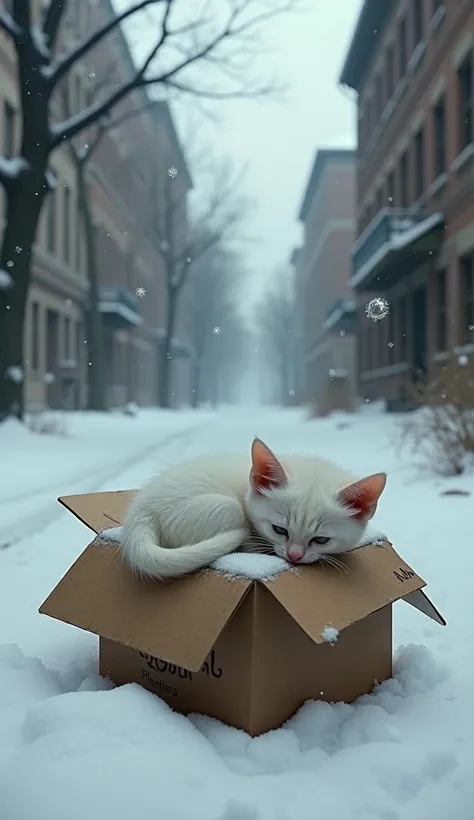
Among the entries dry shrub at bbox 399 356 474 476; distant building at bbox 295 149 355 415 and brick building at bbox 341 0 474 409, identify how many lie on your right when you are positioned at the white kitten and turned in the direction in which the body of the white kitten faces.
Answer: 0

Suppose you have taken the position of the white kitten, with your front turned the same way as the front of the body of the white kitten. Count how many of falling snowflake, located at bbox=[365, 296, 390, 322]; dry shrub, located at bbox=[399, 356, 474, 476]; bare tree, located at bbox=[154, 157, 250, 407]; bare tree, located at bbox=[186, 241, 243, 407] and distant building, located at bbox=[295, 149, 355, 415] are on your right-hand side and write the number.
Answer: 0

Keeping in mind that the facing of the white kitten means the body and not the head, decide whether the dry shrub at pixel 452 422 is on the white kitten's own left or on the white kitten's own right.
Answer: on the white kitten's own left

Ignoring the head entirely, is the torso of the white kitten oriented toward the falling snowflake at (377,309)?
no

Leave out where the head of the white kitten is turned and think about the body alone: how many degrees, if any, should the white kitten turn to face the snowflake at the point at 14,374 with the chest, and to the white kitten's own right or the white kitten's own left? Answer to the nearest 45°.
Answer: approximately 180°

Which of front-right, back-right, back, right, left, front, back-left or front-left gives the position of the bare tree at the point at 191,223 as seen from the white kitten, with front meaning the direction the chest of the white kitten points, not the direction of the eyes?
back-left

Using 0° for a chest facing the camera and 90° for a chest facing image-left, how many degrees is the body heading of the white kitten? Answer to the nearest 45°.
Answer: approximately 315°

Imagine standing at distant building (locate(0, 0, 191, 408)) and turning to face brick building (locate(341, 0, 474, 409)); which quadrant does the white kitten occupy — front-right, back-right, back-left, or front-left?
front-right

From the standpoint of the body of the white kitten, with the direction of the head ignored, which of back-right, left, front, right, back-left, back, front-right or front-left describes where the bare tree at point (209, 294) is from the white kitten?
back-left
